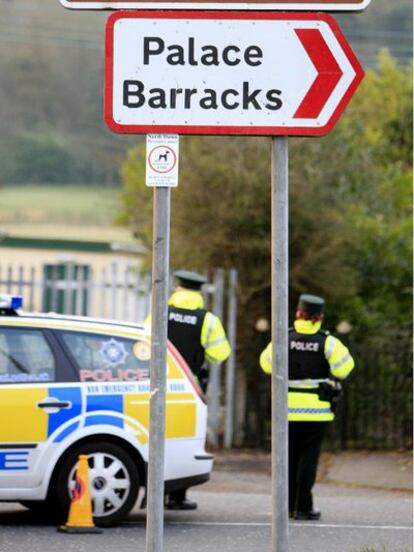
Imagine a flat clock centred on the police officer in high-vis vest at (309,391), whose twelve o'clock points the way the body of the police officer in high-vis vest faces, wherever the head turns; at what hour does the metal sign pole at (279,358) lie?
The metal sign pole is roughly at 6 o'clock from the police officer in high-vis vest.

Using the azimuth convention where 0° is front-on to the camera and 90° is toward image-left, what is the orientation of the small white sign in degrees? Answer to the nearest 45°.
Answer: approximately 0°

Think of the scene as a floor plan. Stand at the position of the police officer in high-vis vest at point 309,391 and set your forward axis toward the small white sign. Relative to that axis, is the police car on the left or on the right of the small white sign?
right

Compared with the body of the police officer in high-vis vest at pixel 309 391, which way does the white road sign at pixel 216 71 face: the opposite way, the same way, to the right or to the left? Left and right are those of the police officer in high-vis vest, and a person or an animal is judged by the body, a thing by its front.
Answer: the opposite way

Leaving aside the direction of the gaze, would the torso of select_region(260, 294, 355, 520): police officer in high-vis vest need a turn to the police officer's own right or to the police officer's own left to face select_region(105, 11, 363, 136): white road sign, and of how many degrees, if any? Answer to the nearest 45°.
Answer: approximately 180°

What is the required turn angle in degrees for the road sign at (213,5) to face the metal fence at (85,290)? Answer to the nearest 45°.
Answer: approximately 180°

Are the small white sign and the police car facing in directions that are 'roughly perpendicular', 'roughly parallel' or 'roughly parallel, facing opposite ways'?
roughly perpendicular

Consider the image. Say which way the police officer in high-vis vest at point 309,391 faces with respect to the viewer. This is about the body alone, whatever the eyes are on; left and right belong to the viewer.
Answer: facing away from the viewer

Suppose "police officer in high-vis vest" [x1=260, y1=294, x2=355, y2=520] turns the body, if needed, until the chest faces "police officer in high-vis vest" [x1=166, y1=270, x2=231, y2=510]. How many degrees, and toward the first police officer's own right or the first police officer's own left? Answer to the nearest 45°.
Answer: approximately 45° to the first police officer's own left

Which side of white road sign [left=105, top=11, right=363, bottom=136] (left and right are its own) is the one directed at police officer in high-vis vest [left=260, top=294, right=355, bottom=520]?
back

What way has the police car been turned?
to the viewer's left

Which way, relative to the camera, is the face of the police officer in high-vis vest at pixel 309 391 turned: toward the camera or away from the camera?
away from the camera

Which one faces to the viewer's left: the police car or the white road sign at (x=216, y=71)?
the police car
